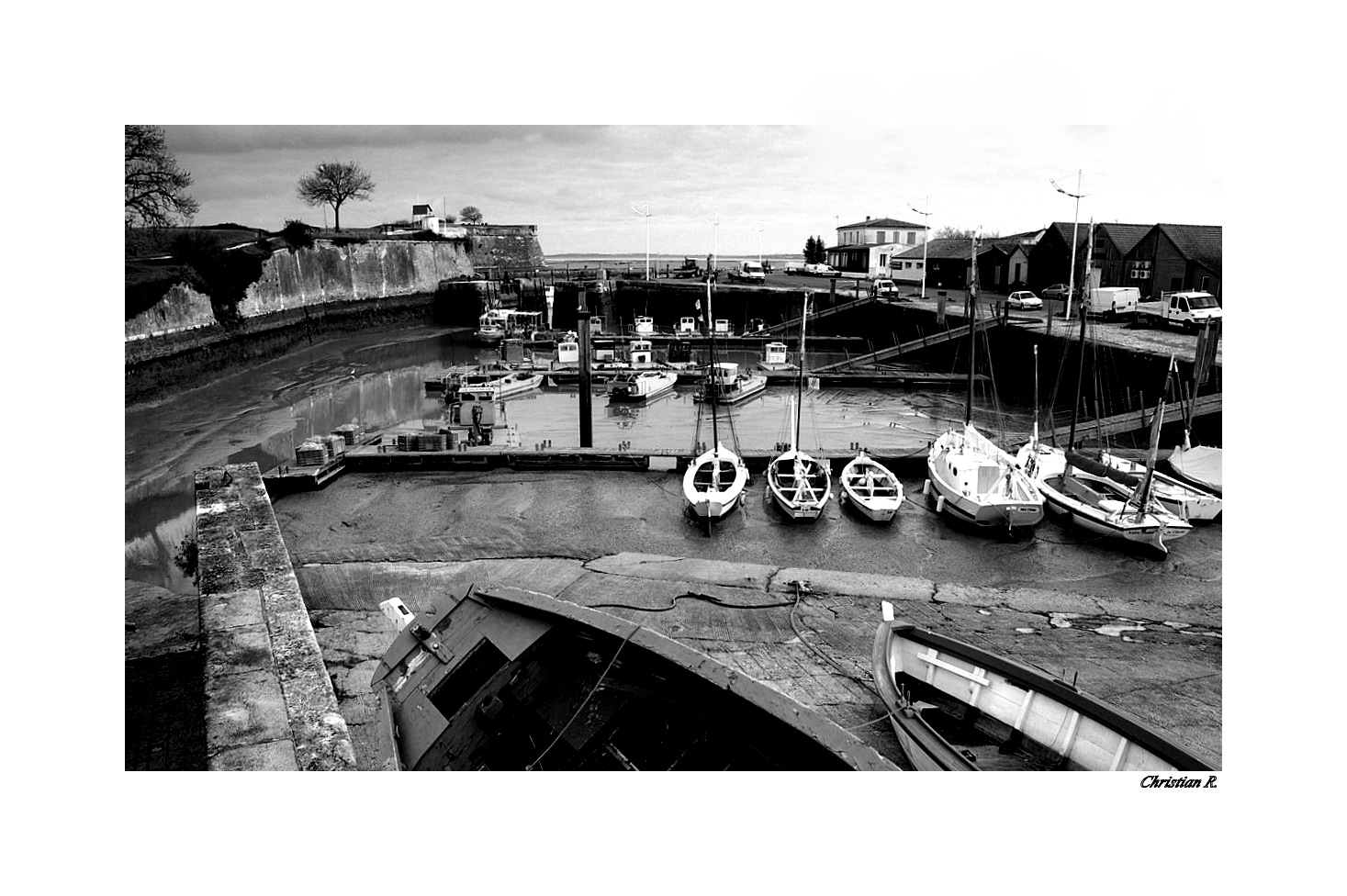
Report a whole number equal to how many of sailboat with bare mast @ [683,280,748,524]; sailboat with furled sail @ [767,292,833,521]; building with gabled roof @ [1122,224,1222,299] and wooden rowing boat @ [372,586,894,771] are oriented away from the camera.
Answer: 2

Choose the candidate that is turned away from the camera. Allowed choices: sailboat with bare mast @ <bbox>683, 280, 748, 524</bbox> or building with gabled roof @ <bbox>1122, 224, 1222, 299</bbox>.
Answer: the sailboat with bare mast

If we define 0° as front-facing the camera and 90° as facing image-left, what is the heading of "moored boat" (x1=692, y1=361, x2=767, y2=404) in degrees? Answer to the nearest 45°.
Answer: approximately 225°

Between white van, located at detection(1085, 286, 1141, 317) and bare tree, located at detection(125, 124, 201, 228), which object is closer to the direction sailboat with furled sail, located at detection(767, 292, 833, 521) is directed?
the white van

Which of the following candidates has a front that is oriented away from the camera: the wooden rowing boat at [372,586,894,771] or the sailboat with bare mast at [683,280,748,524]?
the sailboat with bare mast

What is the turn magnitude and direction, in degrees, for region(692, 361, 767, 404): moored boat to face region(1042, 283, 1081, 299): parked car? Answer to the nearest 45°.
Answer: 0° — it already faces it

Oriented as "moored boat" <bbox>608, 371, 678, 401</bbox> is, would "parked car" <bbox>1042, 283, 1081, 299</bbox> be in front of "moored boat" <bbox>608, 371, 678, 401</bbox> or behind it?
in front
